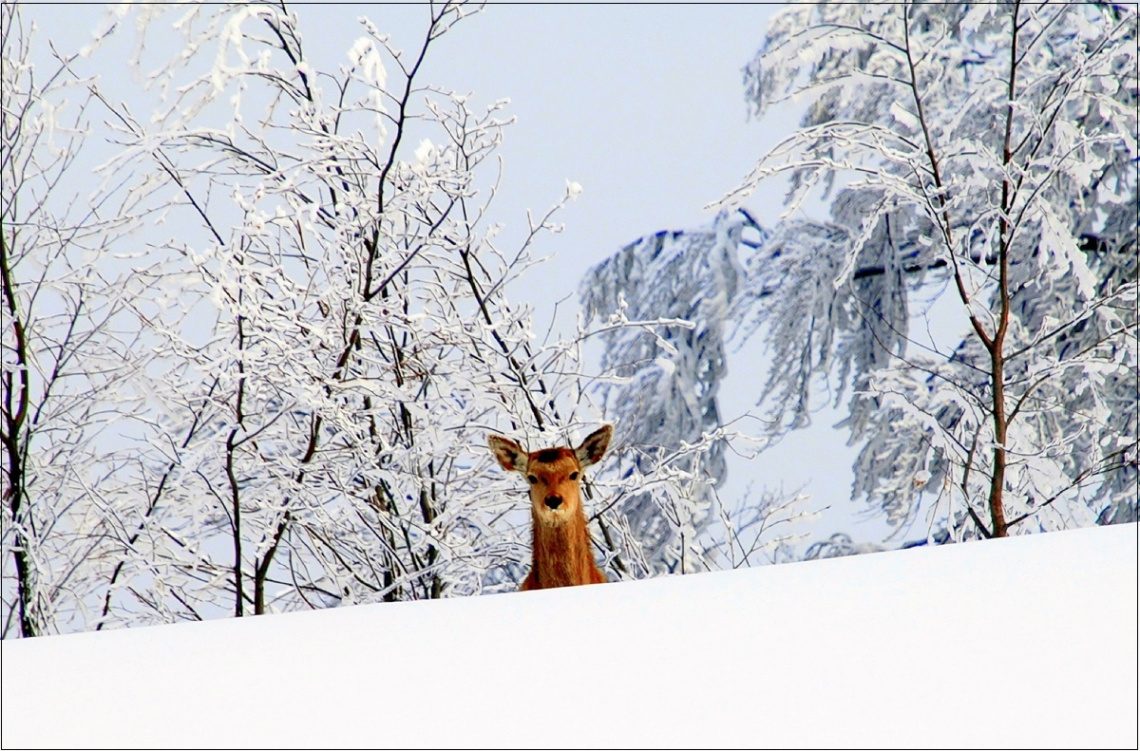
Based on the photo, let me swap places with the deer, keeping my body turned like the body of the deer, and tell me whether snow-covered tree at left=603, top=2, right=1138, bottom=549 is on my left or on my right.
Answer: on my left

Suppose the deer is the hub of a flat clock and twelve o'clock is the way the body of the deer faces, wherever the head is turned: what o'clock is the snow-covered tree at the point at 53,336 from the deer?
The snow-covered tree is roughly at 3 o'clock from the deer.

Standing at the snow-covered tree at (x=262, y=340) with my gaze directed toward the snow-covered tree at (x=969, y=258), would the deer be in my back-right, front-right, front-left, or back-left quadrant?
front-right

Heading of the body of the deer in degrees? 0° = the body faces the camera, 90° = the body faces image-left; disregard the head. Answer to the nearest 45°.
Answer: approximately 0°
